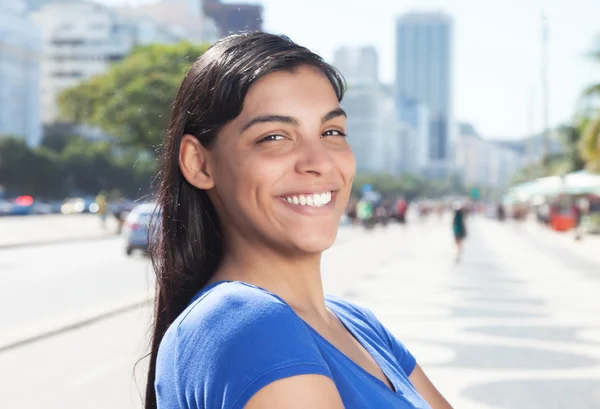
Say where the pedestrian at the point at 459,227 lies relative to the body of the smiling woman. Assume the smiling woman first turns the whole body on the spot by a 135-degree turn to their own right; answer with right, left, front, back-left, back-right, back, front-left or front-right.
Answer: right
